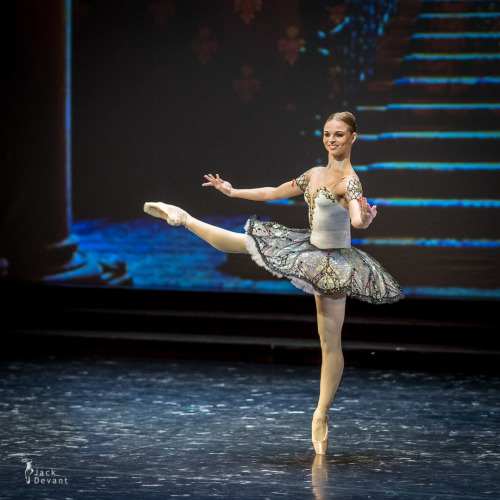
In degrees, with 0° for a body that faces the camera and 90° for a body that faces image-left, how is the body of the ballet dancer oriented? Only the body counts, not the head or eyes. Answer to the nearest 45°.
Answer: approximately 45°
